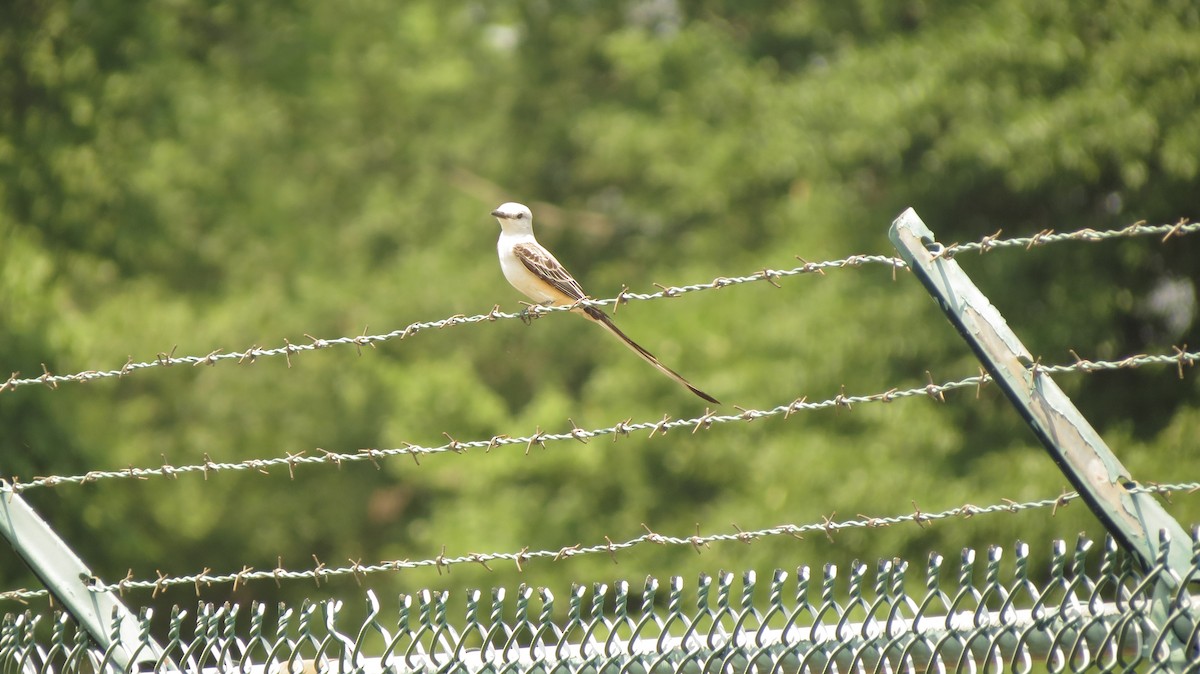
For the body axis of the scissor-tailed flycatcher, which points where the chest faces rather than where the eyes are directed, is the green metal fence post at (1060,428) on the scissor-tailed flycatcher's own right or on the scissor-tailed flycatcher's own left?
on the scissor-tailed flycatcher's own left

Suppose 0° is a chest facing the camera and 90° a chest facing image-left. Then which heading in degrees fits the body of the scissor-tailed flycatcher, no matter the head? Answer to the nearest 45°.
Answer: approximately 90°
